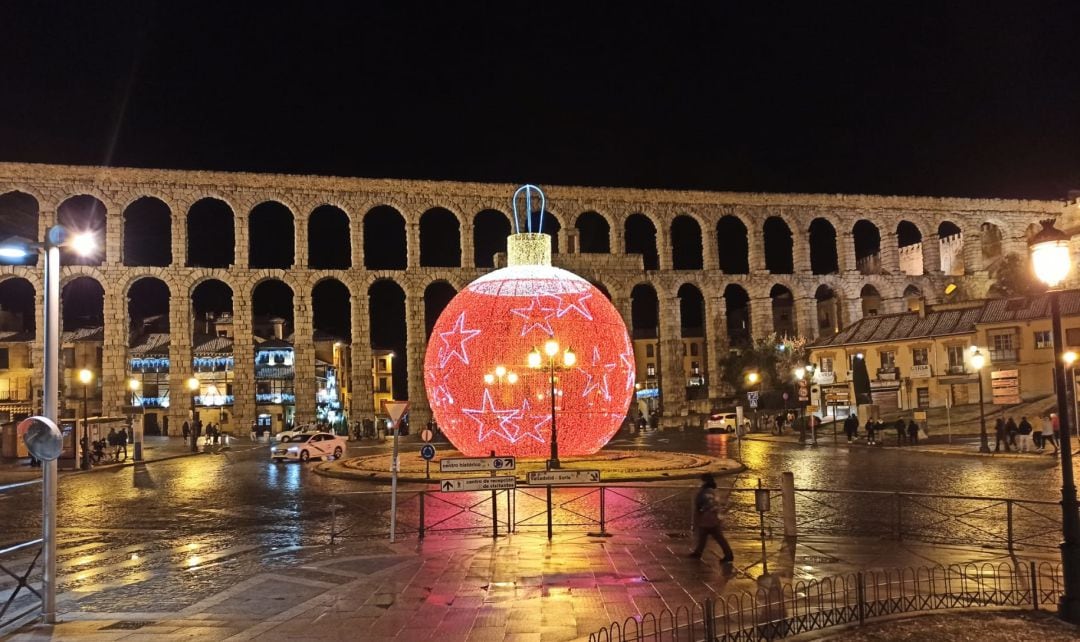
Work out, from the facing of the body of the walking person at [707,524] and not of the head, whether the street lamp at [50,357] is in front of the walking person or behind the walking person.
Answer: in front

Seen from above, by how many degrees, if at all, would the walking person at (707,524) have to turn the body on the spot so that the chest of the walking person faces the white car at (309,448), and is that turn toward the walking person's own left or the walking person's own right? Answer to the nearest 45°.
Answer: approximately 45° to the walking person's own right

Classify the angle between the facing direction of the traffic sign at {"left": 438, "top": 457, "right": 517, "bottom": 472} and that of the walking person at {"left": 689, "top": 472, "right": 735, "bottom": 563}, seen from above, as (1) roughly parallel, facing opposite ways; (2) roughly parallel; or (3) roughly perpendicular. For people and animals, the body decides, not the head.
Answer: roughly perpendicular

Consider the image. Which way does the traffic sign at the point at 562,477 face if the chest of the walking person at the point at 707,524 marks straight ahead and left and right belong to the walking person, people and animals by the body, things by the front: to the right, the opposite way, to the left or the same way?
to the left

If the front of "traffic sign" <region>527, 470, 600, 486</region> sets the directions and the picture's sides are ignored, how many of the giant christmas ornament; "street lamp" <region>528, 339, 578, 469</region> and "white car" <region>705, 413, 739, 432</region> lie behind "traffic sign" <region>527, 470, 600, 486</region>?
3

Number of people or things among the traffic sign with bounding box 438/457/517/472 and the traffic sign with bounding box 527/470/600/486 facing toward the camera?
2

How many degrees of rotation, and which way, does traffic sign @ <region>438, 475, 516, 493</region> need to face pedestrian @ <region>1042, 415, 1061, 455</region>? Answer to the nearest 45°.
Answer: approximately 135° to its left

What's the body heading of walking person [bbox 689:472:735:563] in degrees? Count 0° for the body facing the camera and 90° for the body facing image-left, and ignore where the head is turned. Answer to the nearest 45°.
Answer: approximately 90°

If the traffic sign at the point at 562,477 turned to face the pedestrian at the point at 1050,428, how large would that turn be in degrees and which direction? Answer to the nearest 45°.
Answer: approximately 135° to its left

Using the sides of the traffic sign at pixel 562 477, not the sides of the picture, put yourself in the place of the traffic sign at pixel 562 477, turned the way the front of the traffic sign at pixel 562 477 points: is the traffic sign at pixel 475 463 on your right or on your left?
on your right

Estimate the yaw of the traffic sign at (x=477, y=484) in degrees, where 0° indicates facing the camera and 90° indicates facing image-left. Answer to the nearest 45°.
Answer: approximately 0°

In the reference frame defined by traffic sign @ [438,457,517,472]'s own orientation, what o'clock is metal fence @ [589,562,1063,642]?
The metal fence is roughly at 11 o'clock from the traffic sign.
